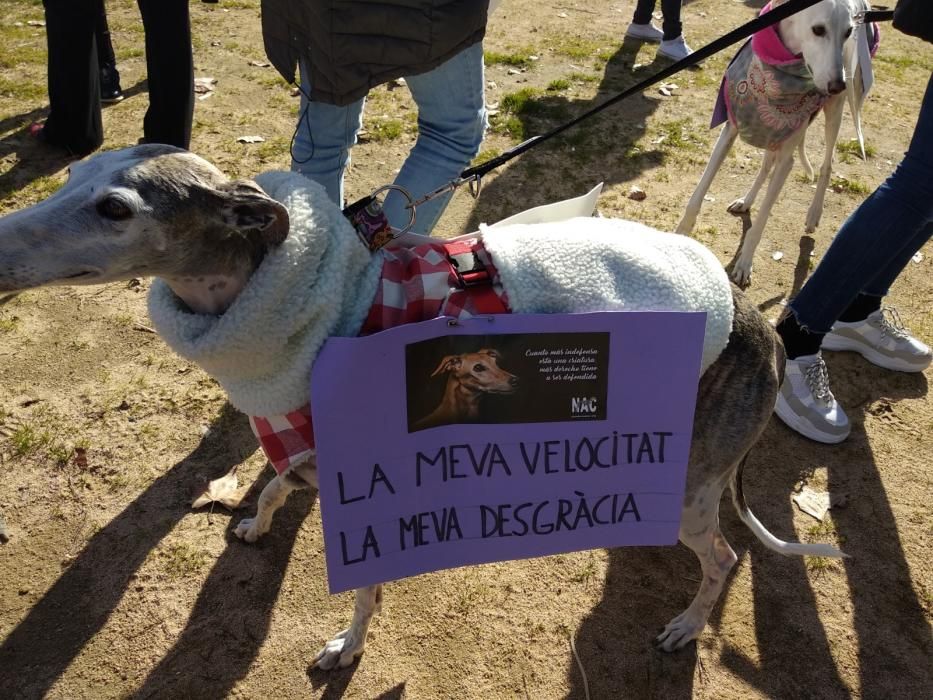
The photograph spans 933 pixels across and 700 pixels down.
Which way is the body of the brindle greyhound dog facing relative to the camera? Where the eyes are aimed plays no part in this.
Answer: to the viewer's left

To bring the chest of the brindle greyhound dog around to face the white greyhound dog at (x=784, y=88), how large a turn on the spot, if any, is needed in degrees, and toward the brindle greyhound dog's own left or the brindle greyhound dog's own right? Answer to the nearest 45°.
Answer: approximately 135° to the brindle greyhound dog's own right

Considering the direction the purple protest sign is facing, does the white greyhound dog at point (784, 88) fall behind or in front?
behind

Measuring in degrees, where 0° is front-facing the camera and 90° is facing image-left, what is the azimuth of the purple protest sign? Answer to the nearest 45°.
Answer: approximately 0°
